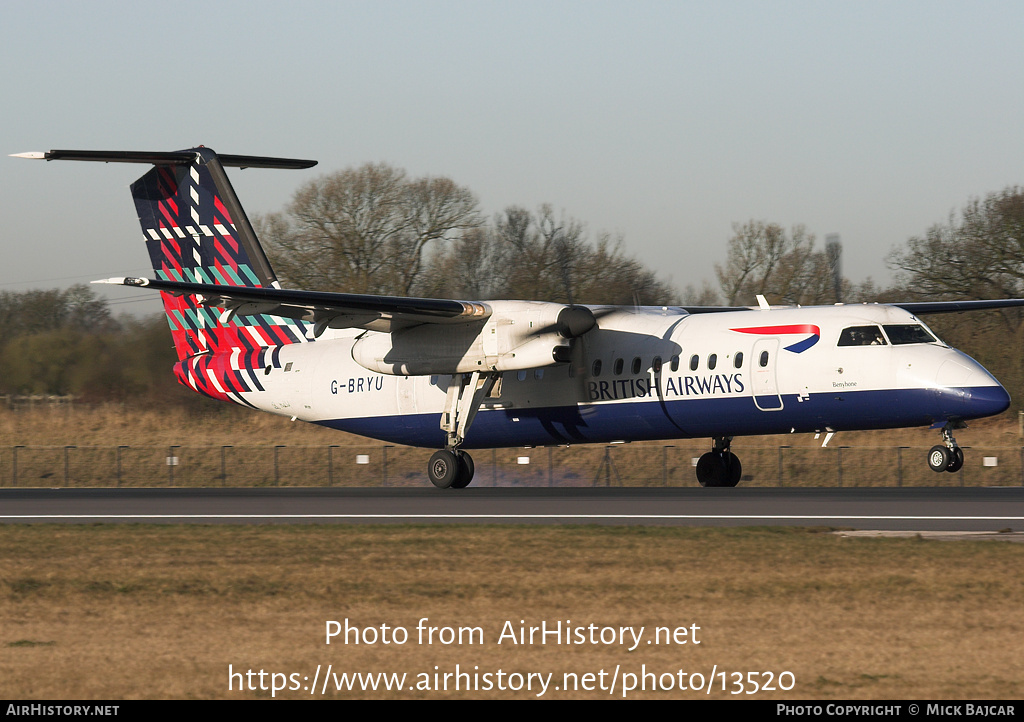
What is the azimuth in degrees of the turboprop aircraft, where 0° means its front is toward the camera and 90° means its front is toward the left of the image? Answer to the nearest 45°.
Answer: approximately 315°

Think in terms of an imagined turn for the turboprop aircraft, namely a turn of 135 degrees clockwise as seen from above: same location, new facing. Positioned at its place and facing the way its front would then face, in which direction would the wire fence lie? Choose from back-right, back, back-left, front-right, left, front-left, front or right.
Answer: right
